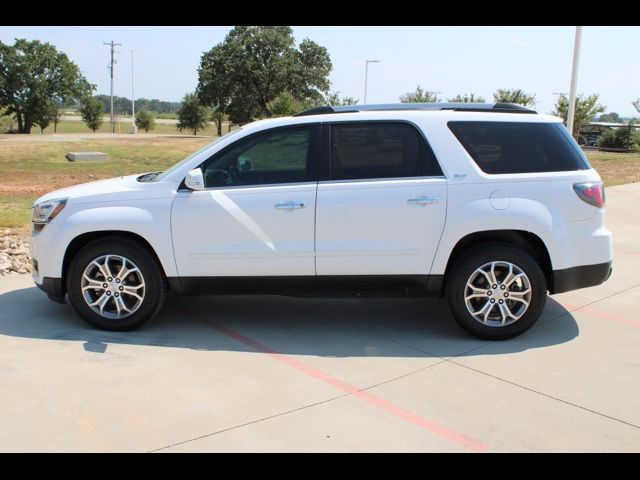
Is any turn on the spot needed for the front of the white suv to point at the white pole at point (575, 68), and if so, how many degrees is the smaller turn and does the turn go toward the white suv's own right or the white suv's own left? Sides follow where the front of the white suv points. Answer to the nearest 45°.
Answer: approximately 135° to the white suv's own right

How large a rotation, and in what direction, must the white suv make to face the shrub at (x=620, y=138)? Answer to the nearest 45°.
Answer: approximately 135° to its right

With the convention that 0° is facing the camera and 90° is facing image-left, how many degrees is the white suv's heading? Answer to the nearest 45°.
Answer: approximately 90°
